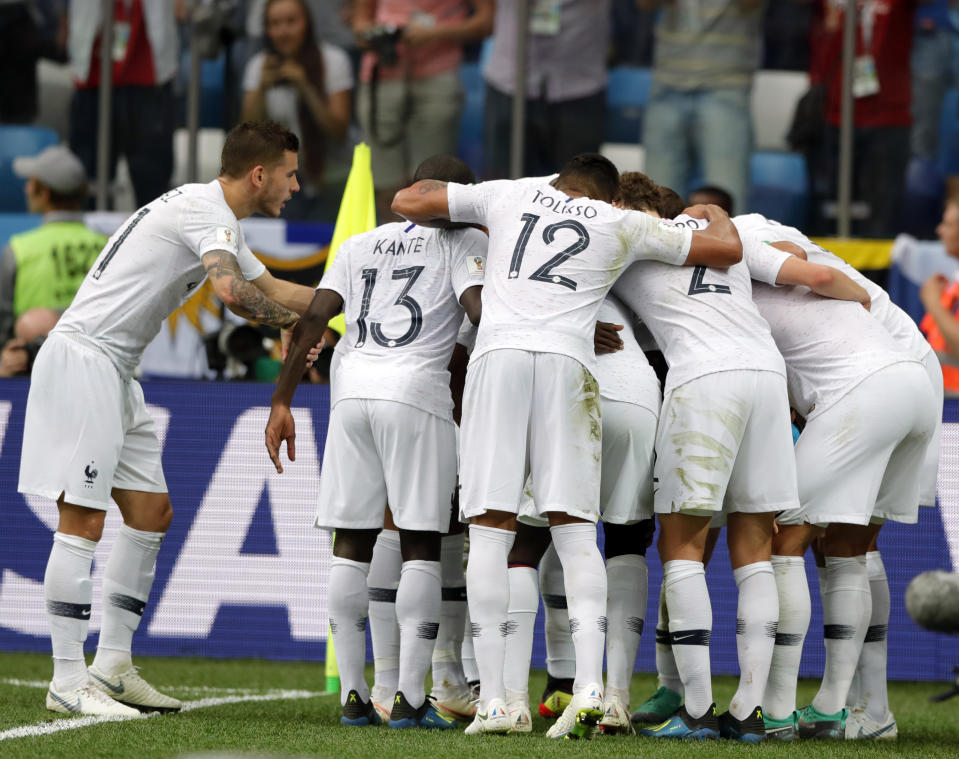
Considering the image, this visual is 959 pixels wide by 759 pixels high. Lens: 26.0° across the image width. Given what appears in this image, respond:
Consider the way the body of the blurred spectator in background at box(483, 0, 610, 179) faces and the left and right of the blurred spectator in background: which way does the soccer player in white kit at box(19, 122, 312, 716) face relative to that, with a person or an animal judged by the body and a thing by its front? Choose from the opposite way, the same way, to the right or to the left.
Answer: to the left

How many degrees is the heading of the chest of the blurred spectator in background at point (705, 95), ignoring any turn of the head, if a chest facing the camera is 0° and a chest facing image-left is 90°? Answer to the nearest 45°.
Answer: approximately 0°

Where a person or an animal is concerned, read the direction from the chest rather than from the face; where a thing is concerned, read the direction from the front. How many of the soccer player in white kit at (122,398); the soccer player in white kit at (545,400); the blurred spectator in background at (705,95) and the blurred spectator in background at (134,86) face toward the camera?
2

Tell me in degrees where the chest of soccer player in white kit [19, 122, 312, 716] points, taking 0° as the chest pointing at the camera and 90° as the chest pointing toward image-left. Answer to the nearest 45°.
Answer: approximately 270°

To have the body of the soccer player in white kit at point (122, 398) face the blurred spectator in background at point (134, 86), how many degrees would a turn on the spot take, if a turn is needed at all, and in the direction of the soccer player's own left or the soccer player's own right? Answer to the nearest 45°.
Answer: approximately 90° to the soccer player's own left

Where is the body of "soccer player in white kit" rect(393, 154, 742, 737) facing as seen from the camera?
away from the camera

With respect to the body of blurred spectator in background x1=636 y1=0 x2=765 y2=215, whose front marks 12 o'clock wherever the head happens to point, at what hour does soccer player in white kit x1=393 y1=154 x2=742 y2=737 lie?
The soccer player in white kit is roughly at 12 o'clock from the blurred spectator in background.

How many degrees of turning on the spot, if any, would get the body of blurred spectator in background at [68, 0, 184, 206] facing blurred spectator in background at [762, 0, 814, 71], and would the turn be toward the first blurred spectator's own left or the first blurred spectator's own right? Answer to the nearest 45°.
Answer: approximately 90° to the first blurred spectator's own left

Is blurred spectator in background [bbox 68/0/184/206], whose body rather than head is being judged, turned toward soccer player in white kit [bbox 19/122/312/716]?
yes

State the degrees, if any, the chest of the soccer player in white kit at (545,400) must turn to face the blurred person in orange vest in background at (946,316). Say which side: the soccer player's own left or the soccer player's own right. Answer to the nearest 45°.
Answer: approximately 45° to the soccer player's own right

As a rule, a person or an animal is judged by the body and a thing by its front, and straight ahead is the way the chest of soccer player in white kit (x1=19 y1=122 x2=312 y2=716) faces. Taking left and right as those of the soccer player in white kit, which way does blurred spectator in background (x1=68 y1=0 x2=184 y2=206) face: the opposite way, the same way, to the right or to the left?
to the right

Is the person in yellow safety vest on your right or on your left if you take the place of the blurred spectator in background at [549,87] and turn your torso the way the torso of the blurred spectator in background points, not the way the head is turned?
on your right
